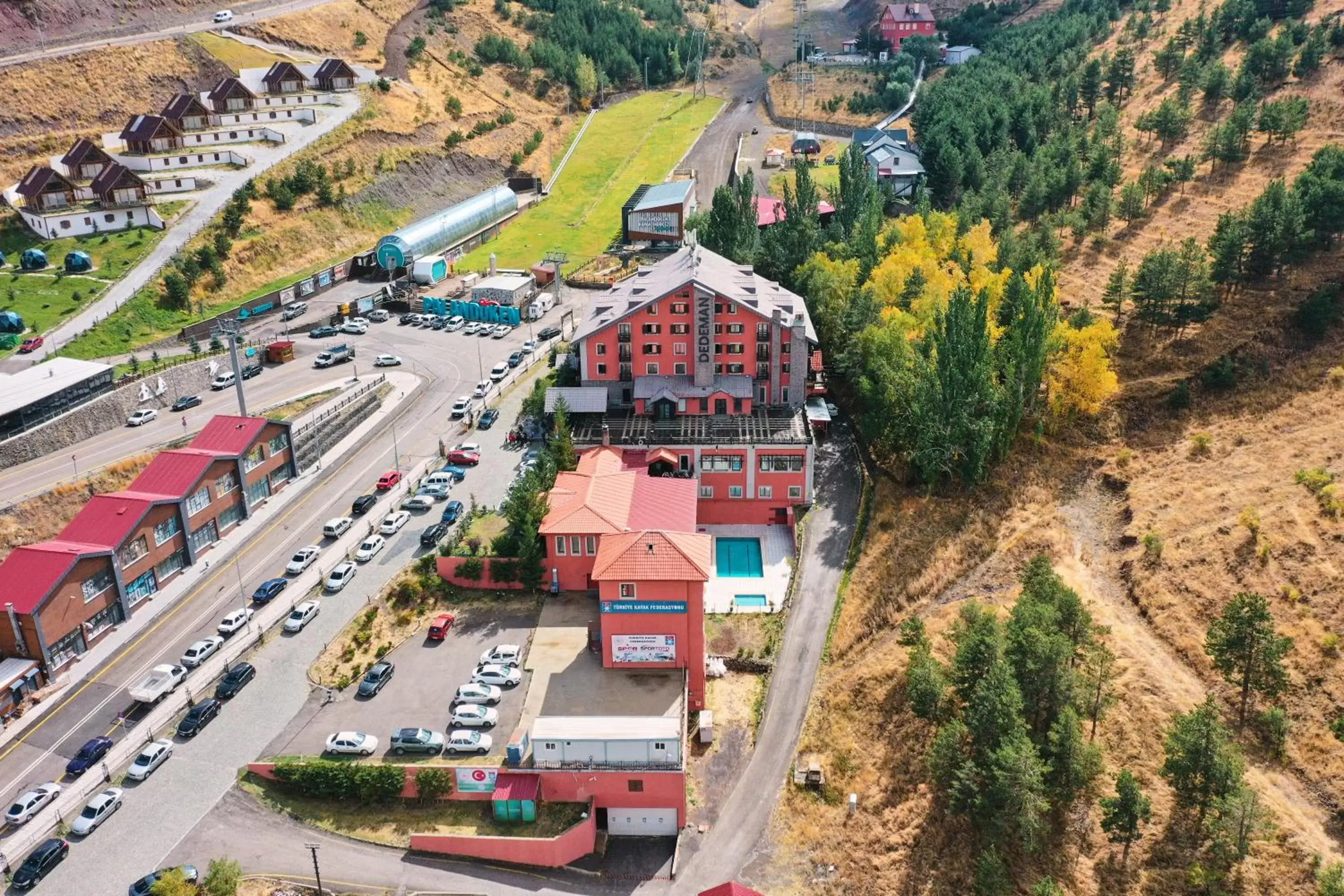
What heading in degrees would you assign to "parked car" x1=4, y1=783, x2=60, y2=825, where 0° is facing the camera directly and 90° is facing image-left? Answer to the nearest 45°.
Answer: approximately 225°

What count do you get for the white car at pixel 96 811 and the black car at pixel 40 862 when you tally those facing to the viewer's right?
0

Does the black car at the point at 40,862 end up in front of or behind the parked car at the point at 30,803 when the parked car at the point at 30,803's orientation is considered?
behind

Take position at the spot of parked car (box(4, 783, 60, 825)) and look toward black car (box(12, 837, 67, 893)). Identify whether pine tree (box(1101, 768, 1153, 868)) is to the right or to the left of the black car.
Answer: left

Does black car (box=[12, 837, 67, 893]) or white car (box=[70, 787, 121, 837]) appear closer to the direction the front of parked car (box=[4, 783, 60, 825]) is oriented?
the white car
